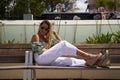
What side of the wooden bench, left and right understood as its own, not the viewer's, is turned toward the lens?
front

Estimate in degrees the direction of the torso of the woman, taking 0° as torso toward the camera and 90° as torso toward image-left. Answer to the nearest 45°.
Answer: approximately 315°
